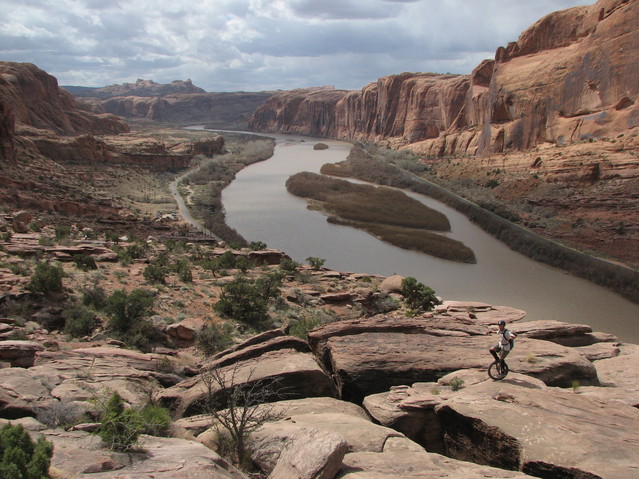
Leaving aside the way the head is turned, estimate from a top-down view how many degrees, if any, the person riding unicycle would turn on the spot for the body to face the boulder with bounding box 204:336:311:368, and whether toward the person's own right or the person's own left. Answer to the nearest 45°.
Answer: approximately 45° to the person's own right

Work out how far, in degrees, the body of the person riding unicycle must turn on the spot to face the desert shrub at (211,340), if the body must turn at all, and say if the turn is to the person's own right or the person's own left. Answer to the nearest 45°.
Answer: approximately 45° to the person's own right

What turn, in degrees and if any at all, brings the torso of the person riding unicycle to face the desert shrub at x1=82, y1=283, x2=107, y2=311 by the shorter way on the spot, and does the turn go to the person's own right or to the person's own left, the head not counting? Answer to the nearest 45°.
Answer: approximately 45° to the person's own right

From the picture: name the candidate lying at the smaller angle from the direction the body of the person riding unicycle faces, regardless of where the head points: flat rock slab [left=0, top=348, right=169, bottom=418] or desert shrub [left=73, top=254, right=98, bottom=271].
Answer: the flat rock slab

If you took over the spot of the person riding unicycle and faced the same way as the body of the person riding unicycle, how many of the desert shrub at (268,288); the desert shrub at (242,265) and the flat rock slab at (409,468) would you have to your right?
2

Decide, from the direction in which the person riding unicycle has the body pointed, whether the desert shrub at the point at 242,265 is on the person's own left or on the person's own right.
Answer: on the person's own right

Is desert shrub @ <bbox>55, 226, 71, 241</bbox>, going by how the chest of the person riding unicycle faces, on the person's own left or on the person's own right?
on the person's own right

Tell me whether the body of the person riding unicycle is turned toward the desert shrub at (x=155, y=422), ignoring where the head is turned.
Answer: yes

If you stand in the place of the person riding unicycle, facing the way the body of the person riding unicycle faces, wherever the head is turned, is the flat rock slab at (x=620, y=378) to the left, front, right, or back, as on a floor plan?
back

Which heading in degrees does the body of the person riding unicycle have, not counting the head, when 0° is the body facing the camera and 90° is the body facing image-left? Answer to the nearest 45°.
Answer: approximately 45°

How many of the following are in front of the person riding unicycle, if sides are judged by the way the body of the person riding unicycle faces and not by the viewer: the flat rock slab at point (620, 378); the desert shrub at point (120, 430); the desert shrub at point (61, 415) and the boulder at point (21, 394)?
3
